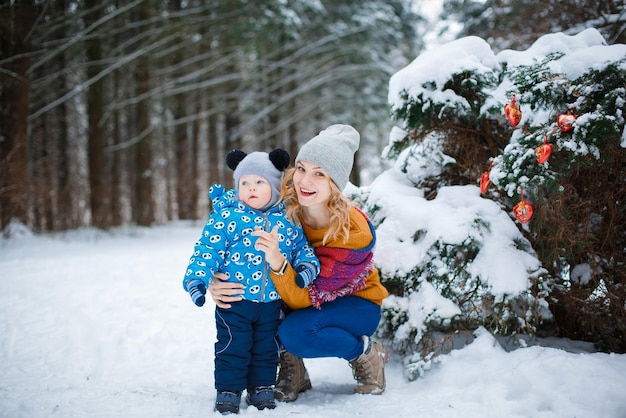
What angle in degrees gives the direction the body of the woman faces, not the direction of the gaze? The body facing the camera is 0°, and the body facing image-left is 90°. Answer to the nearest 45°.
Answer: approximately 45°

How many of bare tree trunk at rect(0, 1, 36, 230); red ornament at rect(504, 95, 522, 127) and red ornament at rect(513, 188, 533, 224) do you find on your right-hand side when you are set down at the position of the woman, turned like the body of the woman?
1

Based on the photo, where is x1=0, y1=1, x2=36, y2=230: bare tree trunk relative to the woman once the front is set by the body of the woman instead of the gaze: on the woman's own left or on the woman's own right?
on the woman's own right

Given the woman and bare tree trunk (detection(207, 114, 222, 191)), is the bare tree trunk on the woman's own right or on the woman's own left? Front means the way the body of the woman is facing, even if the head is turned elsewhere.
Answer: on the woman's own right

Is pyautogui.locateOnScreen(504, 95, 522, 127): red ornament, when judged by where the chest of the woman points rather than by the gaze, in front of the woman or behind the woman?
behind

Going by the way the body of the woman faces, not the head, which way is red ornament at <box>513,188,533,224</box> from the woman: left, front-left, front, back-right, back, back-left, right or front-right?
back-left
